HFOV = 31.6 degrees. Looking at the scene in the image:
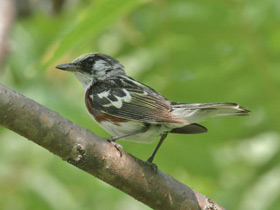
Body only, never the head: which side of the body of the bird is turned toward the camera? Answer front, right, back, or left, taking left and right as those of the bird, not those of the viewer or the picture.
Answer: left
